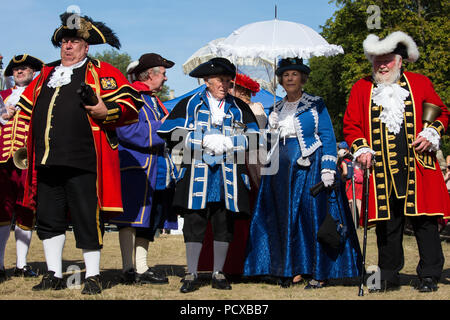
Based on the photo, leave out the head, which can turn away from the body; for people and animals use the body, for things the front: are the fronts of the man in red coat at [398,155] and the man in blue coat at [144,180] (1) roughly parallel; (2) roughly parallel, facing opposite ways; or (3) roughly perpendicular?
roughly perpendicular

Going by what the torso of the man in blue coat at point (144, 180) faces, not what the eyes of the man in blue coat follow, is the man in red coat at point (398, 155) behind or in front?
in front

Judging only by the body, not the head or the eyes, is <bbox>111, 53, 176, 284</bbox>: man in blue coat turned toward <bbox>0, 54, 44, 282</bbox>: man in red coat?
no

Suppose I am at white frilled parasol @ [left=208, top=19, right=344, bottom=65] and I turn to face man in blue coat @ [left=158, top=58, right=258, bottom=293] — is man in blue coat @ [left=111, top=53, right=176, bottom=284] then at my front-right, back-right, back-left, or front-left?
front-right

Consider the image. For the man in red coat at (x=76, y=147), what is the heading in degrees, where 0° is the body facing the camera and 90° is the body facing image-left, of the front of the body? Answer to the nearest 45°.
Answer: approximately 45°

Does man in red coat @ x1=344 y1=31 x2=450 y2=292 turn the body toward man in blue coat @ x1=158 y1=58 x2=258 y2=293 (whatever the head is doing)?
no

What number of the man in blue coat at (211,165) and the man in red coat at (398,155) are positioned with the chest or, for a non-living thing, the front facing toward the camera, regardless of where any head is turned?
2

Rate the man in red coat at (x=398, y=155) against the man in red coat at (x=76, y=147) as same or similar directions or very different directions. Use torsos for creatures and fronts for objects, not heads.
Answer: same or similar directions

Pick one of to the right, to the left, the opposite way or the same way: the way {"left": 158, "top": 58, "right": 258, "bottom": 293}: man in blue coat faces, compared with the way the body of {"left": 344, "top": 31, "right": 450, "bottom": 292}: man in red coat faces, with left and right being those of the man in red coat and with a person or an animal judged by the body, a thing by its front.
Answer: the same way

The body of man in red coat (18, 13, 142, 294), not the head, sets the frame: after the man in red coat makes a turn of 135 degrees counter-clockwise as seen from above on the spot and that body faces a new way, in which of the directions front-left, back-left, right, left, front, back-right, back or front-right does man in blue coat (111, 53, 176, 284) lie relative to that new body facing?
front-left

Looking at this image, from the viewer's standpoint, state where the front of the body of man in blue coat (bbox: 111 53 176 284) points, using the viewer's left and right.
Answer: facing to the right of the viewer

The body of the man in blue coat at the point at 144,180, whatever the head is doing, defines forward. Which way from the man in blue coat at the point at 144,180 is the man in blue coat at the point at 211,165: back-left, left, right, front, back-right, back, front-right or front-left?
front-right

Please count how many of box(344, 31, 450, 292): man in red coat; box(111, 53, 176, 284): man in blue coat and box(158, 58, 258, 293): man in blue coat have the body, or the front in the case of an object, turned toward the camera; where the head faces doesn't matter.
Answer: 2

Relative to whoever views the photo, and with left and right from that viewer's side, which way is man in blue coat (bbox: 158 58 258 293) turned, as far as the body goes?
facing the viewer

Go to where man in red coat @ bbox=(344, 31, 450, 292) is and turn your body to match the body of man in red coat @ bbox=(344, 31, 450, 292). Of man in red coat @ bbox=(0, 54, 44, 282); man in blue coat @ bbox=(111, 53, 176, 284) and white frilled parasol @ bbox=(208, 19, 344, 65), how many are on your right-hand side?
3

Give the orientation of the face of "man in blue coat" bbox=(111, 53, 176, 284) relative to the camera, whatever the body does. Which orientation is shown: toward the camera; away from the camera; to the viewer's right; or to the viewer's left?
to the viewer's right

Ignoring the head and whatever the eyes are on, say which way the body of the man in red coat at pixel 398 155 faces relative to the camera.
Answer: toward the camera

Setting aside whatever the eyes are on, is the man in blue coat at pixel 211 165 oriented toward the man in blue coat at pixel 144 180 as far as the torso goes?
no

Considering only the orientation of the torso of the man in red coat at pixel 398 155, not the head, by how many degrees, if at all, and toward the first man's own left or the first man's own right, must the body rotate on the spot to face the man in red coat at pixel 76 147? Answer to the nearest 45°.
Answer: approximately 90° to the first man's own right
